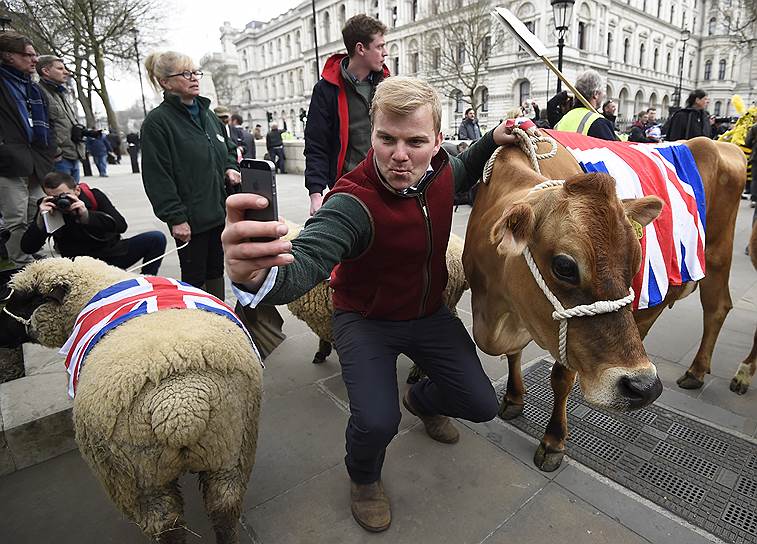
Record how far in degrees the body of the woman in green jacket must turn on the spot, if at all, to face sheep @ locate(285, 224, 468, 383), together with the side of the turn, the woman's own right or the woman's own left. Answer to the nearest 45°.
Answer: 0° — they already face it

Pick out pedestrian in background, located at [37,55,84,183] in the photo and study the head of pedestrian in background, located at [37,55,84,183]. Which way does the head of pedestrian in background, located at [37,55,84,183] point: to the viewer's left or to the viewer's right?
to the viewer's right

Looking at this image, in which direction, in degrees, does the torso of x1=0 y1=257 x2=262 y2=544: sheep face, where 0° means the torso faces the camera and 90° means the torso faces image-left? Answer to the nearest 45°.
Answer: approximately 135°

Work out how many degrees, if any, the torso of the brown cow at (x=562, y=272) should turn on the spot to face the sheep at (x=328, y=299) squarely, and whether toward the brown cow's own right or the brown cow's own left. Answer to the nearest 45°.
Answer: approximately 90° to the brown cow's own right

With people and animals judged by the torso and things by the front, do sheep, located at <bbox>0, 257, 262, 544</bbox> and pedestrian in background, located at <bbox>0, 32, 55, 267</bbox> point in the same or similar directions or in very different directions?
very different directions

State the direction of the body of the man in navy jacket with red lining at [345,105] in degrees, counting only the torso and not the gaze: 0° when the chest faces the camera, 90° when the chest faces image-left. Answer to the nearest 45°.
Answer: approximately 315°

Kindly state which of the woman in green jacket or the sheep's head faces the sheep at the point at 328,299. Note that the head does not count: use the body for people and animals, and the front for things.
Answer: the woman in green jacket

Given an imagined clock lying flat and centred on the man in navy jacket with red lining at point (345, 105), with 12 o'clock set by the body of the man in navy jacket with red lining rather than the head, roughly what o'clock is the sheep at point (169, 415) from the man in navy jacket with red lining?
The sheep is roughly at 2 o'clock from the man in navy jacket with red lining.

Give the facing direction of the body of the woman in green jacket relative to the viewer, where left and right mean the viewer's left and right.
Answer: facing the viewer and to the right of the viewer

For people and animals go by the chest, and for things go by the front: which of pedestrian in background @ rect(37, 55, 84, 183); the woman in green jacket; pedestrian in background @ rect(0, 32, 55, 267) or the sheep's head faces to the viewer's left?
the sheep's head
